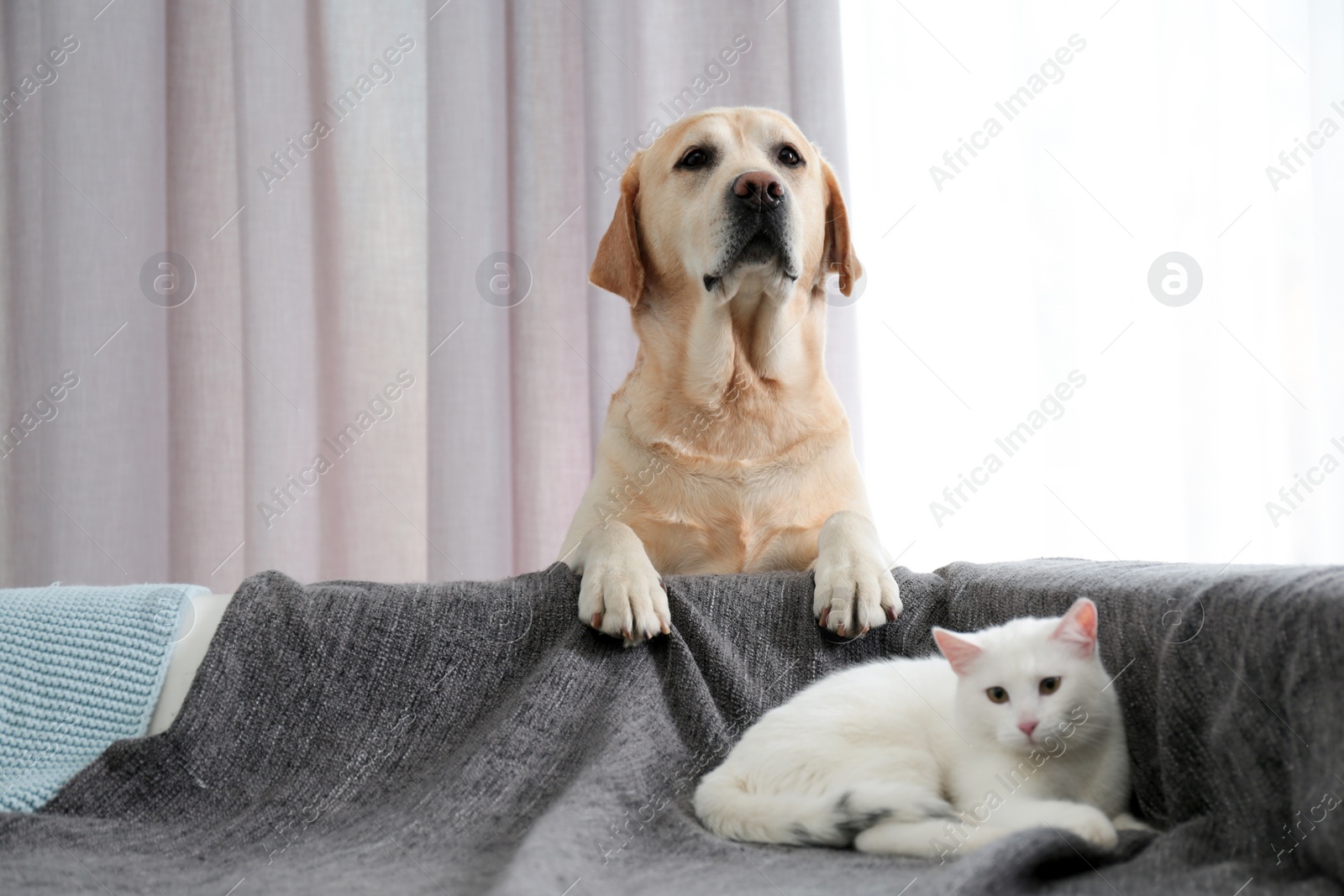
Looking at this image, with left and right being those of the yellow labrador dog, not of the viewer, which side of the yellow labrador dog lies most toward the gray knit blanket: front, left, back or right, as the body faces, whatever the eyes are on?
front

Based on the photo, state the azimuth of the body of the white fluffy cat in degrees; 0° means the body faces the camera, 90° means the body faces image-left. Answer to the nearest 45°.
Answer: approximately 315°

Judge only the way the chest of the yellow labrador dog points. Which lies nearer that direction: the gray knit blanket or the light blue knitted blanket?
the gray knit blanket

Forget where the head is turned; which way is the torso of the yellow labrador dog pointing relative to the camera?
toward the camera
